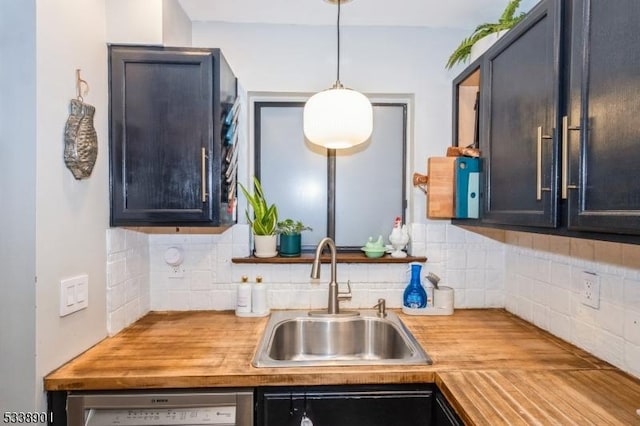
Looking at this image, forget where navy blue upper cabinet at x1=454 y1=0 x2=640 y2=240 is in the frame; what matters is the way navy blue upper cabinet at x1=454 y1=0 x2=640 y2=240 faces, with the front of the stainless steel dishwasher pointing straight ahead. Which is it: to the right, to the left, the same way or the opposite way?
to the right

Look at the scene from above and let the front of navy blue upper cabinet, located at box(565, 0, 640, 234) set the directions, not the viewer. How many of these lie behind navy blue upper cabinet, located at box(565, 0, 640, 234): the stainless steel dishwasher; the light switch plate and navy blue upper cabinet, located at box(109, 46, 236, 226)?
0

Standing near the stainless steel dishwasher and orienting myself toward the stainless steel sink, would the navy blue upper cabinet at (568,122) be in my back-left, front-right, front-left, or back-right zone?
front-right

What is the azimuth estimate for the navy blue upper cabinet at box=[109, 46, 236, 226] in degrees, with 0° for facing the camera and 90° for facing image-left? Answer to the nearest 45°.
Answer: approximately 0°

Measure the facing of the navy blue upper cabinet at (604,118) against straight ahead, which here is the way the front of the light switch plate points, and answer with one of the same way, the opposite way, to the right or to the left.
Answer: the opposite way

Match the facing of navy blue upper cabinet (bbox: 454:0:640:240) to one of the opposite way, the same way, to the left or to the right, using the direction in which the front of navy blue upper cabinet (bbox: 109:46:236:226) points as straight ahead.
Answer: to the right

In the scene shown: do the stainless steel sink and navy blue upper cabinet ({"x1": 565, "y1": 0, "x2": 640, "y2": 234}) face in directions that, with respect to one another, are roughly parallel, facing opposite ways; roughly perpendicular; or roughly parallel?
roughly perpendicular

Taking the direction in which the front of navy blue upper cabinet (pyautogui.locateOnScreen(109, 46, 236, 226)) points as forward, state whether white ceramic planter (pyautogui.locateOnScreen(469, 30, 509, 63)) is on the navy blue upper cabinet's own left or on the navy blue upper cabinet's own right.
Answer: on the navy blue upper cabinet's own left

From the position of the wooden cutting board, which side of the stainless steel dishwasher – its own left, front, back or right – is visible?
left

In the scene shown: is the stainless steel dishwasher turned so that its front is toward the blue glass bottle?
no

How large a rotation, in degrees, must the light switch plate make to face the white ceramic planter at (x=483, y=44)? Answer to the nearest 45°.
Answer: approximately 45° to its left

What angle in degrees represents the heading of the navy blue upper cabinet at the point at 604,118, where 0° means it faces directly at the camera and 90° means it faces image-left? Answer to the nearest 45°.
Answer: approximately 45°

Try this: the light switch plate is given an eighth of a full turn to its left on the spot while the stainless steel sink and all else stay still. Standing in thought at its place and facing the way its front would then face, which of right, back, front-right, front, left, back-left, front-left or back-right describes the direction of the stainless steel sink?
front

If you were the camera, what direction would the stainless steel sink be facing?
facing the viewer

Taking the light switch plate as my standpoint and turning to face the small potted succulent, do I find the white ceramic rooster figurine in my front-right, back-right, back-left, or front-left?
front-right

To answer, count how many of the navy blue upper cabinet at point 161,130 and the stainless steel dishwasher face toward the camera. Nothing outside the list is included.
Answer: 2
